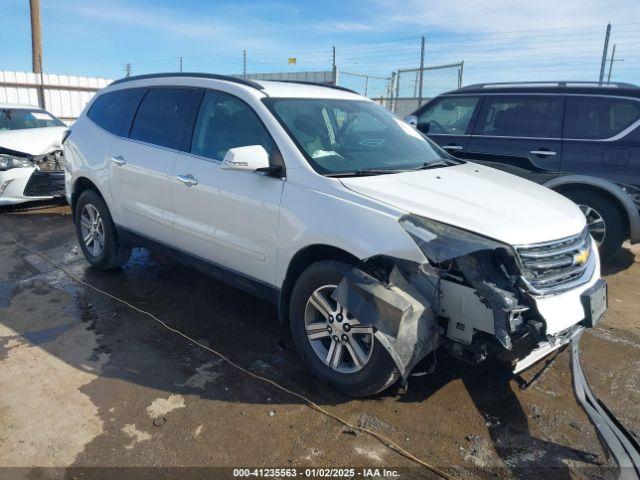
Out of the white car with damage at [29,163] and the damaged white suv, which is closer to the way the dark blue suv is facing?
the white car with damage

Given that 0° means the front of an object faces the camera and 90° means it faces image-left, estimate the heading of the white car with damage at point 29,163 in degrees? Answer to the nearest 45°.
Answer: approximately 315°

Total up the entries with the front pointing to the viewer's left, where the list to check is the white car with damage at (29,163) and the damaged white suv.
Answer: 0

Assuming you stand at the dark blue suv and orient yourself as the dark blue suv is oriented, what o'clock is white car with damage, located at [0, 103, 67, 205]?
The white car with damage is roughly at 12 o'clock from the dark blue suv.

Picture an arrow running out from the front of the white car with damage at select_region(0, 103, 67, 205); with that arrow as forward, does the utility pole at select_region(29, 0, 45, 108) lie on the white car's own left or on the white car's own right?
on the white car's own left

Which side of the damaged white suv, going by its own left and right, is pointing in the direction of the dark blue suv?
left

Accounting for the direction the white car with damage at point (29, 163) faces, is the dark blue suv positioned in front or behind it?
in front

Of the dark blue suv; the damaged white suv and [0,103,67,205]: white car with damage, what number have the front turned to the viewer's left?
1

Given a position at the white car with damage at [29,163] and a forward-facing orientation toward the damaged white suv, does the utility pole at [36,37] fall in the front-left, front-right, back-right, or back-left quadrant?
back-left

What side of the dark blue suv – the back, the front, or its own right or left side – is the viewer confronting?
left

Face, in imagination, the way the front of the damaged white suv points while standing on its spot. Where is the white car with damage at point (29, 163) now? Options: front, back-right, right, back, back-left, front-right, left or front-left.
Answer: back
